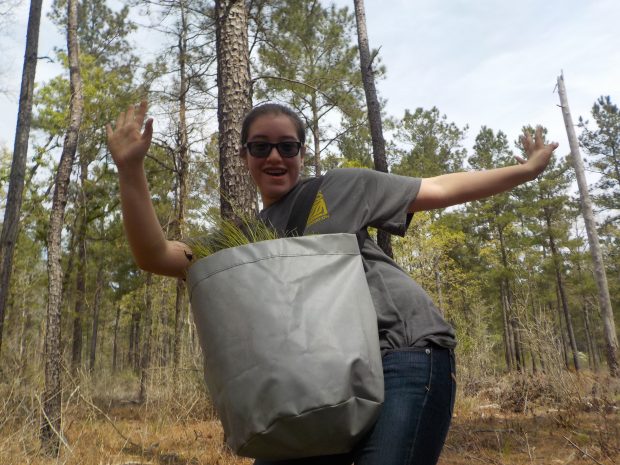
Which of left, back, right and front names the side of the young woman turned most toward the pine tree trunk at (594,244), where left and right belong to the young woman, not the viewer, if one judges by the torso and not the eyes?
back

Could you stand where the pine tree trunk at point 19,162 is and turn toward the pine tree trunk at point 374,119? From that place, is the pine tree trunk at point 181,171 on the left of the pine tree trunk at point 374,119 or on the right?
left

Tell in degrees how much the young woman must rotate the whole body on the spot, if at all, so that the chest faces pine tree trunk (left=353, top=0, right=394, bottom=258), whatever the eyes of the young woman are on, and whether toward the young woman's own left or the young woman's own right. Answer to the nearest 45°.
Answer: approximately 135° to the young woman's own right

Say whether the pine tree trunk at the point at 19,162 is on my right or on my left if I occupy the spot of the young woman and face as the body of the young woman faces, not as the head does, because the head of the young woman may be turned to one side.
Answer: on my right

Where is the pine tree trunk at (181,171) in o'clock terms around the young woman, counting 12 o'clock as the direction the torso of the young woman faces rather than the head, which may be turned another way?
The pine tree trunk is roughly at 4 o'clock from the young woman.

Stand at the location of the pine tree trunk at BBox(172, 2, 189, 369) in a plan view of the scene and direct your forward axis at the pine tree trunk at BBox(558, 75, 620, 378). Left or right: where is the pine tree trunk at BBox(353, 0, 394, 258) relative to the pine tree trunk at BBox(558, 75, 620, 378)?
right

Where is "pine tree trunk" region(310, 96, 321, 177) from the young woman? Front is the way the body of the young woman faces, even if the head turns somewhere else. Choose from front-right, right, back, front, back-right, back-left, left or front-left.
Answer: back-right

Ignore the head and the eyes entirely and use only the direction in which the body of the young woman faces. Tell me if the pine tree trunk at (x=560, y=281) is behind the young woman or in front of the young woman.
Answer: behind

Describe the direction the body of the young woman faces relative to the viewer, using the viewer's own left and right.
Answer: facing the viewer and to the left of the viewer

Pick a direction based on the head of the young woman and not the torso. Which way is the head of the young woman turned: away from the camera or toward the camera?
toward the camera
